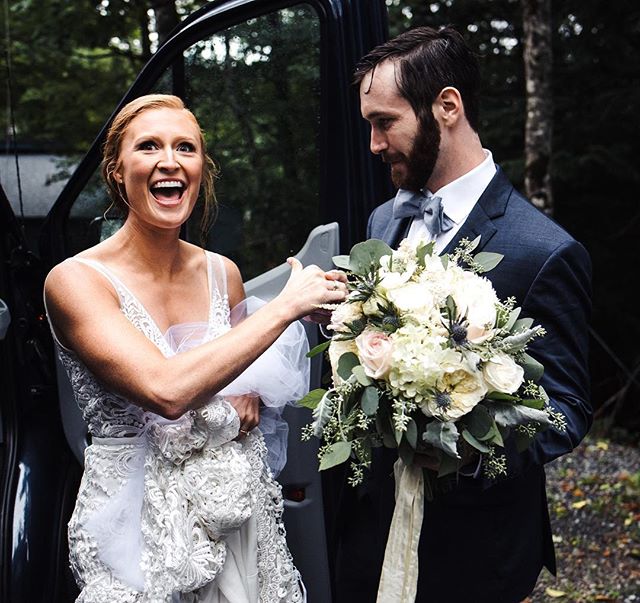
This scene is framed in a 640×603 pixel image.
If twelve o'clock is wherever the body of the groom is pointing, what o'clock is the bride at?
The bride is roughly at 1 o'clock from the groom.

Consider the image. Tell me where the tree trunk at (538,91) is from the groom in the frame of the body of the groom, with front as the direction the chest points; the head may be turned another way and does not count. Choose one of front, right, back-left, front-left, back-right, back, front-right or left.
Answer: back-right

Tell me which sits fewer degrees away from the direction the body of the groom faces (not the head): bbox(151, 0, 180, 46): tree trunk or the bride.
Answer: the bride

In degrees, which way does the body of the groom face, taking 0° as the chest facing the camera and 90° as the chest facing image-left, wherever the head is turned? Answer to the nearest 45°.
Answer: approximately 45°

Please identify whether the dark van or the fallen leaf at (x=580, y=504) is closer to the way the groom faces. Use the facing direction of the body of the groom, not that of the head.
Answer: the dark van

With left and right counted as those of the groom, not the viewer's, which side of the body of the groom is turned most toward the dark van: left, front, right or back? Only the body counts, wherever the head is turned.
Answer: right

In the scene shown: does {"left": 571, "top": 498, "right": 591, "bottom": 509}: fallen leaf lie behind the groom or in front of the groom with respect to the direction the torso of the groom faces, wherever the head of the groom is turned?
behind
